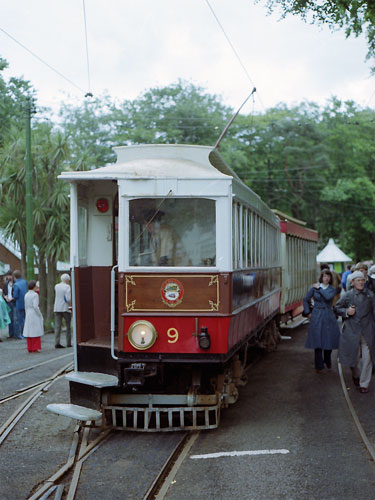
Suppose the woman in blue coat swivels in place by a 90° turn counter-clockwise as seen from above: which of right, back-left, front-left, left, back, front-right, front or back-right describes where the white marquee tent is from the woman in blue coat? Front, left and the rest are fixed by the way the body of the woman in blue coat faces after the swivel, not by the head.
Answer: left

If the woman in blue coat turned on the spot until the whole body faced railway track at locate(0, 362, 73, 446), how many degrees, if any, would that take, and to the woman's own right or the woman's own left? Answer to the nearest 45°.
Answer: approximately 45° to the woman's own right

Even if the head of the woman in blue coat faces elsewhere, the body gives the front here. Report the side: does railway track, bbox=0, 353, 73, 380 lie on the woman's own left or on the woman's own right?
on the woman's own right

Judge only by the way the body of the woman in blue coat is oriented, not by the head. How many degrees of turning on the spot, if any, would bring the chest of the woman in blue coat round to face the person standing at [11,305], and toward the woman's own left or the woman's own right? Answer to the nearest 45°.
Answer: approximately 135° to the woman's own right

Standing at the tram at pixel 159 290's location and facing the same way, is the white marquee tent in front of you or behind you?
behind

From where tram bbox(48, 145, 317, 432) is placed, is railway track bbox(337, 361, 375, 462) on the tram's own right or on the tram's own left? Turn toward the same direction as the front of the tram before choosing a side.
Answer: on the tram's own left

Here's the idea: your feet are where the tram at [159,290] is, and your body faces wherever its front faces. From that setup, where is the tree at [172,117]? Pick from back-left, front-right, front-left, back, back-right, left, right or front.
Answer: back

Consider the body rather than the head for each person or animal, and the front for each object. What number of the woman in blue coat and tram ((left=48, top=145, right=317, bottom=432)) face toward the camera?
2
